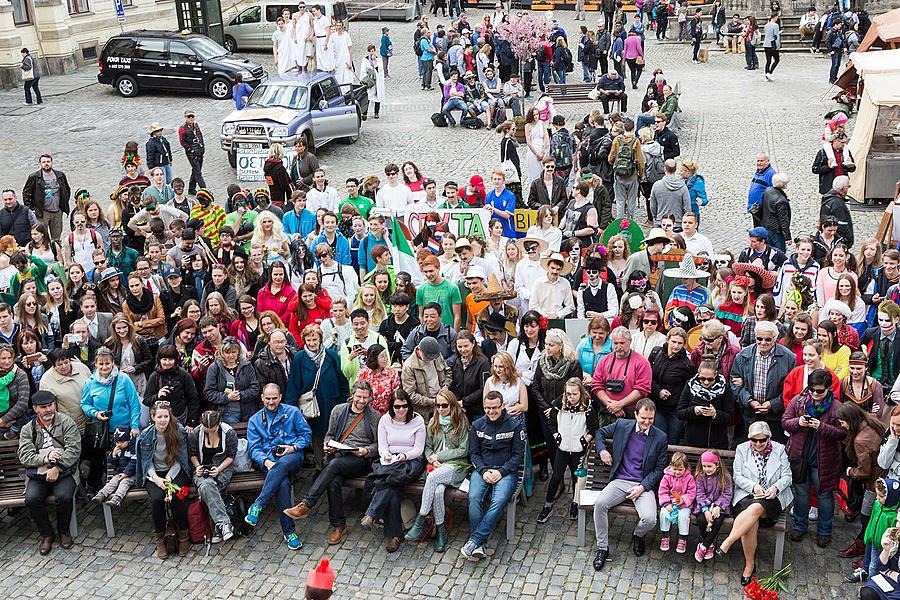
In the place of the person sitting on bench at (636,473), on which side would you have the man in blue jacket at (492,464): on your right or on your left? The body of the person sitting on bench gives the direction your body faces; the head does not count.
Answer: on your right

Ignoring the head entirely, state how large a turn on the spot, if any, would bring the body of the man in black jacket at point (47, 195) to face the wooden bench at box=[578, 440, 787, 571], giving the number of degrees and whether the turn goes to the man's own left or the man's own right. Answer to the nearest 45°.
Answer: approximately 45° to the man's own left

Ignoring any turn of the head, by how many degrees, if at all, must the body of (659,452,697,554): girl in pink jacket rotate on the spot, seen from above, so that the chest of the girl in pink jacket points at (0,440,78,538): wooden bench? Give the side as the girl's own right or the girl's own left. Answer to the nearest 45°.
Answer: approximately 90° to the girl's own right

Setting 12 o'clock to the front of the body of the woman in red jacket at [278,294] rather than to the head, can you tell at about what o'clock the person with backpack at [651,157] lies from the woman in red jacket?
The person with backpack is roughly at 8 o'clock from the woman in red jacket.

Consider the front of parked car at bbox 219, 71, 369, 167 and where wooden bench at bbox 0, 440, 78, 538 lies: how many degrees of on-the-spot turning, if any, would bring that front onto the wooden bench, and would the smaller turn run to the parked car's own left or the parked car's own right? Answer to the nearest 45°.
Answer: approximately 45° to the parked car's own left
